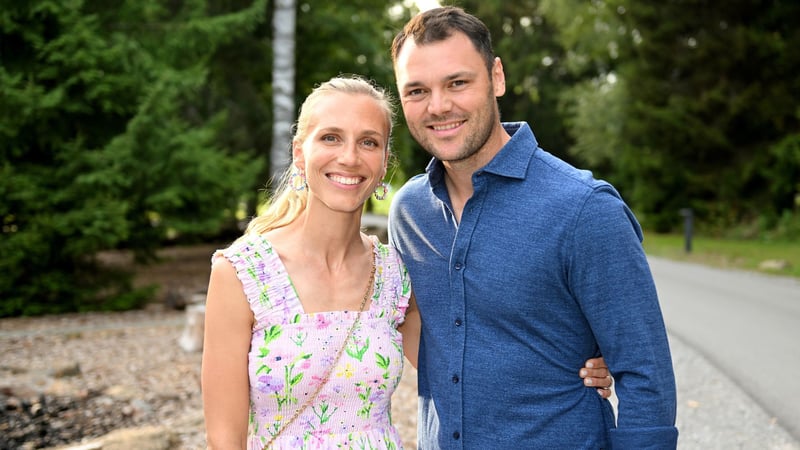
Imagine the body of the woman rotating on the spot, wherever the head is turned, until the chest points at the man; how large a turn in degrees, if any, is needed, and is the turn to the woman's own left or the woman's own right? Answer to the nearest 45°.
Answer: approximately 45° to the woman's own left

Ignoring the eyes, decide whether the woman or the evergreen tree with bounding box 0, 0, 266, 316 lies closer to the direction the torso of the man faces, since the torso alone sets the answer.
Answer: the woman

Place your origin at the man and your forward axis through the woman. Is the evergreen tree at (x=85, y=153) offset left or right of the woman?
right

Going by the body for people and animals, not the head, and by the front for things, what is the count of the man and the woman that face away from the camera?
0

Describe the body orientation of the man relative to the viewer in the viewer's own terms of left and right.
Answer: facing the viewer and to the left of the viewer

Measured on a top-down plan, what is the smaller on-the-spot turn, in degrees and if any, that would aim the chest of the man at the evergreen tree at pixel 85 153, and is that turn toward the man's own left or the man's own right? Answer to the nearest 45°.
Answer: approximately 90° to the man's own right

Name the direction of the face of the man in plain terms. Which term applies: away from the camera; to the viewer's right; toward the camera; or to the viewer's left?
toward the camera

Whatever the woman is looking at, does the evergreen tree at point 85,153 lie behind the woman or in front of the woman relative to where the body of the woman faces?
behind

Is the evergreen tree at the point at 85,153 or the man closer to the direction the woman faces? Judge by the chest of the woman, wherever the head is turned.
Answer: the man

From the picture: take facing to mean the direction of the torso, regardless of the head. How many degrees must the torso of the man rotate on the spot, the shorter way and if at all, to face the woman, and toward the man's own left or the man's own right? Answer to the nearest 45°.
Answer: approximately 45° to the man's own right

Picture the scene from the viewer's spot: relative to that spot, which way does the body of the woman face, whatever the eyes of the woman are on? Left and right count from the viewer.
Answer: facing the viewer and to the right of the viewer
